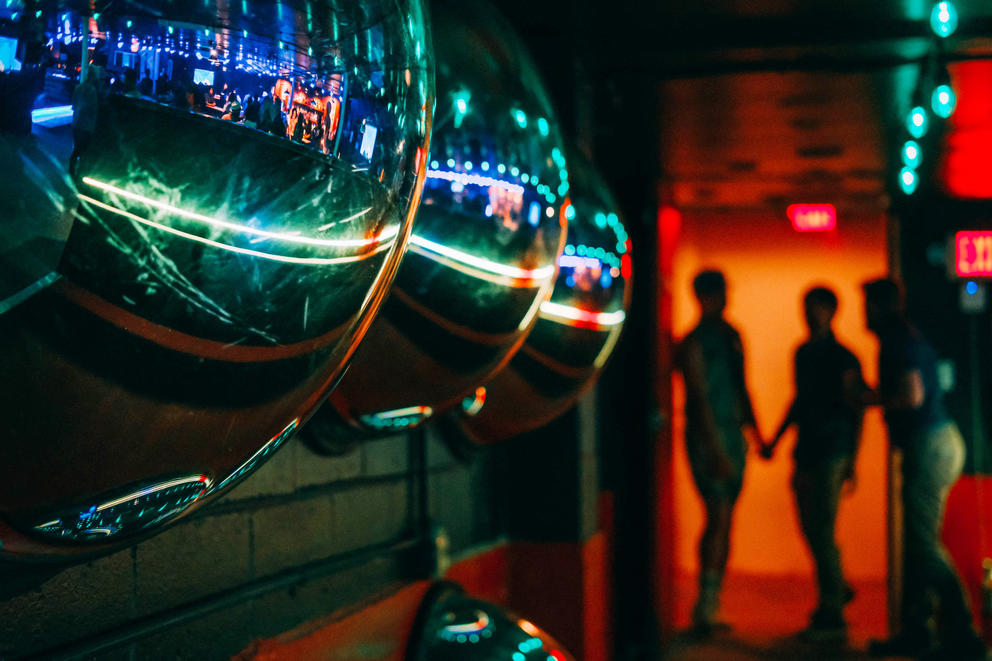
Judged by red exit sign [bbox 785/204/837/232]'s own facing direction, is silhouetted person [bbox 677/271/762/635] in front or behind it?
in front

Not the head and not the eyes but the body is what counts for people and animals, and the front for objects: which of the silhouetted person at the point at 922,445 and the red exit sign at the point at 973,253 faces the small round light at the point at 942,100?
the red exit sign

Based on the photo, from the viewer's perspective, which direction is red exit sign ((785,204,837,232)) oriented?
toward the camera

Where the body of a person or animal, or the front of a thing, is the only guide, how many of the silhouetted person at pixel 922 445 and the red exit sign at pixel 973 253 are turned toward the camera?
1

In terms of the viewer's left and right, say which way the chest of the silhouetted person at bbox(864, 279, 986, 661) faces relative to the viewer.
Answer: facing to the left of the viewer

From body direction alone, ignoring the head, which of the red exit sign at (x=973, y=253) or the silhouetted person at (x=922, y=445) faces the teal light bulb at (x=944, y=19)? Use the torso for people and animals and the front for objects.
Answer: the red exit sign

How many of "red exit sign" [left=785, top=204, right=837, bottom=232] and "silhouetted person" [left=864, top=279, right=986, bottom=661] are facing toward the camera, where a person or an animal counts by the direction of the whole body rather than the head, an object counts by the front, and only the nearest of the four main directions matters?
1

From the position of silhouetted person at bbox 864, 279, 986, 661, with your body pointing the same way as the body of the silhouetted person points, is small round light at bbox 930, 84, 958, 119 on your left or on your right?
on your left

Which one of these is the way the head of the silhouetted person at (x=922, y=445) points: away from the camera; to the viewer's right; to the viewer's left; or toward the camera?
to the viewer's left

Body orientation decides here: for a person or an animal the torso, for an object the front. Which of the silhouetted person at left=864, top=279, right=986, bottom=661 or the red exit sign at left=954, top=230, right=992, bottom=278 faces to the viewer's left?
the silhouetted person

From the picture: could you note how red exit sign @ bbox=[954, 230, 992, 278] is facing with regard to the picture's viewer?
facing the viewer

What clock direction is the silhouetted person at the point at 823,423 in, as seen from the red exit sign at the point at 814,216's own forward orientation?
The silhouetted person is roughly at 12 o'clock from the red exit sign.
